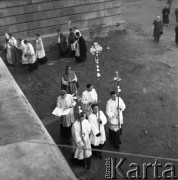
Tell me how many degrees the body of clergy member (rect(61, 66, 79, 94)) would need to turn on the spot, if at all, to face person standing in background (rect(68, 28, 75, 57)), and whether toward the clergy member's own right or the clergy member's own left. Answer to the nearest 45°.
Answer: approximately 180°

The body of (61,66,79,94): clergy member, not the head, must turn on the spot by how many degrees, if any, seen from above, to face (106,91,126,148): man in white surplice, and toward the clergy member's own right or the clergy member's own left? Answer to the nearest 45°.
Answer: approximately 45° to the clergy member's own left

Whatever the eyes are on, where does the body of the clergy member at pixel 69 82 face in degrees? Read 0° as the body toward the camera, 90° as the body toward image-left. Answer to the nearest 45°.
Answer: approximately 0°

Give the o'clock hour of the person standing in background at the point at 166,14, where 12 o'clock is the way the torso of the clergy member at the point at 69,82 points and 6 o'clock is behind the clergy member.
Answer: The person standing in background is roughly at 7 o'clock from the clergy member.

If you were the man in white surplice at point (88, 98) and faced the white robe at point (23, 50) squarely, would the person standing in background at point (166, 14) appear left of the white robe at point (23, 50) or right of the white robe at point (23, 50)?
right

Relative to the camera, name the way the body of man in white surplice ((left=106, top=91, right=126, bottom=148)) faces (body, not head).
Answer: toward the camera

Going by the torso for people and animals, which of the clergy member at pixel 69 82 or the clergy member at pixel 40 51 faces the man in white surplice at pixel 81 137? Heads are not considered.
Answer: the clergy member at pixel 69 82

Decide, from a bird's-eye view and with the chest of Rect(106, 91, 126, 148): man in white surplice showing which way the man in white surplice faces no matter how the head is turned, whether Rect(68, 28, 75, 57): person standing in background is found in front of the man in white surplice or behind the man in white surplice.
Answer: behind
